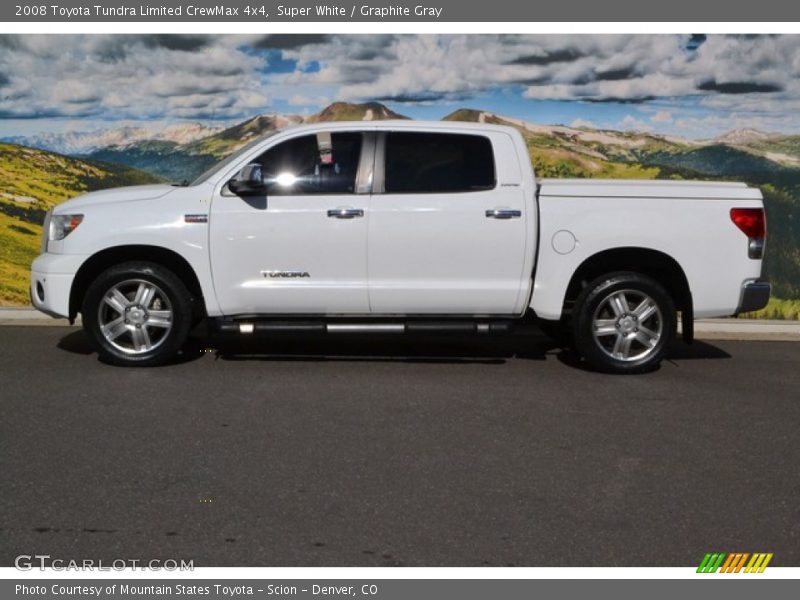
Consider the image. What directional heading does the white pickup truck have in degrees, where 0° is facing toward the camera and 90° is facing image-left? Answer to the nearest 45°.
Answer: approximately 90°
